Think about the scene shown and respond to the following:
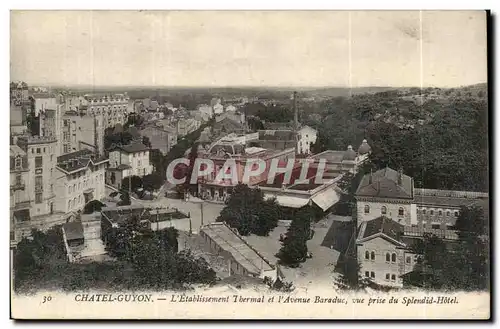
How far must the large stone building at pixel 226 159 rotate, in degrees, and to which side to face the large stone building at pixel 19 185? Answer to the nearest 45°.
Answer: approximately 45° to its right

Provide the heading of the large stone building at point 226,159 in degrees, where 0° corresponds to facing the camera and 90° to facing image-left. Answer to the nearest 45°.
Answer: approximately 45°
